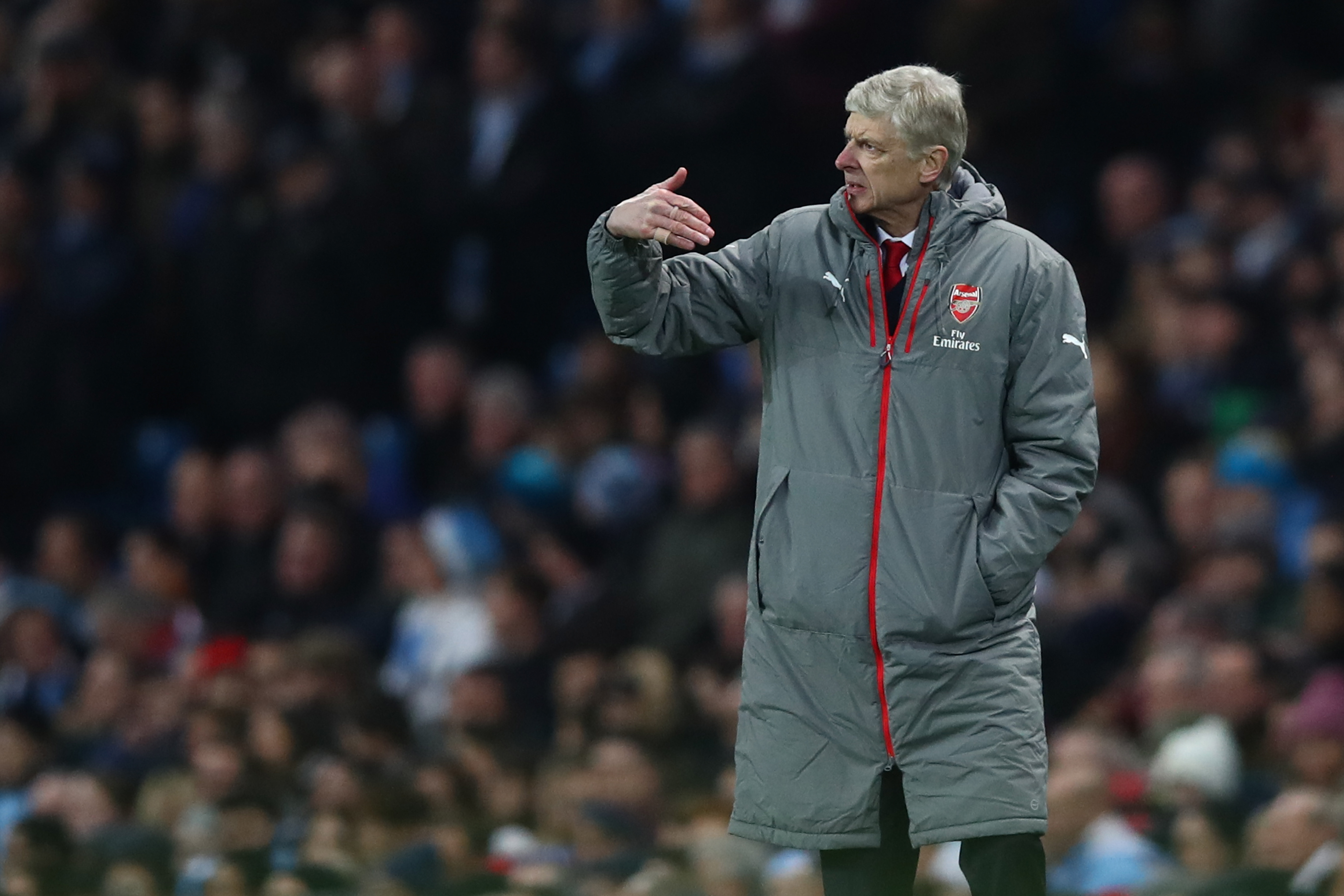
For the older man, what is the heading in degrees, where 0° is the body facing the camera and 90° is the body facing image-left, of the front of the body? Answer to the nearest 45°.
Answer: approximately 0°

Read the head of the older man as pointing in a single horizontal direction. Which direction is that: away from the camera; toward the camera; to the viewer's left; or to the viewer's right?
to the viewer's left
